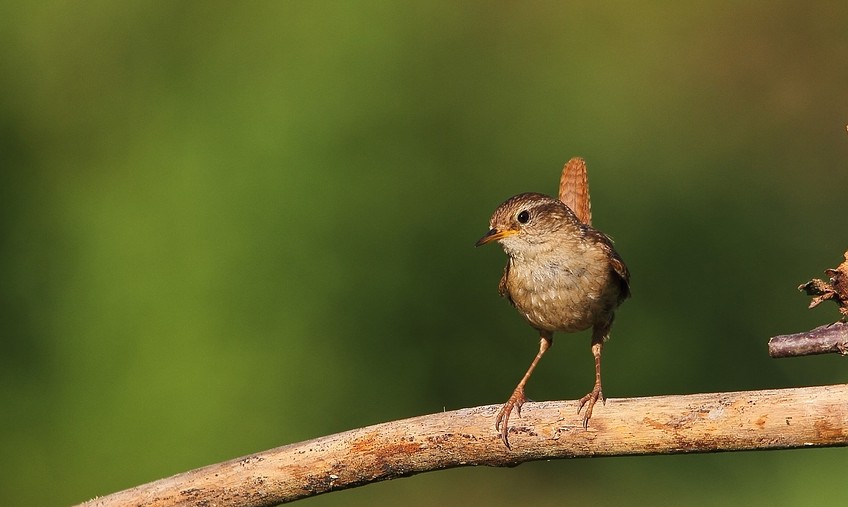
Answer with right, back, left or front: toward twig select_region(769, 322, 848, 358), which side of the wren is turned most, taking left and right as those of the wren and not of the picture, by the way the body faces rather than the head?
left
